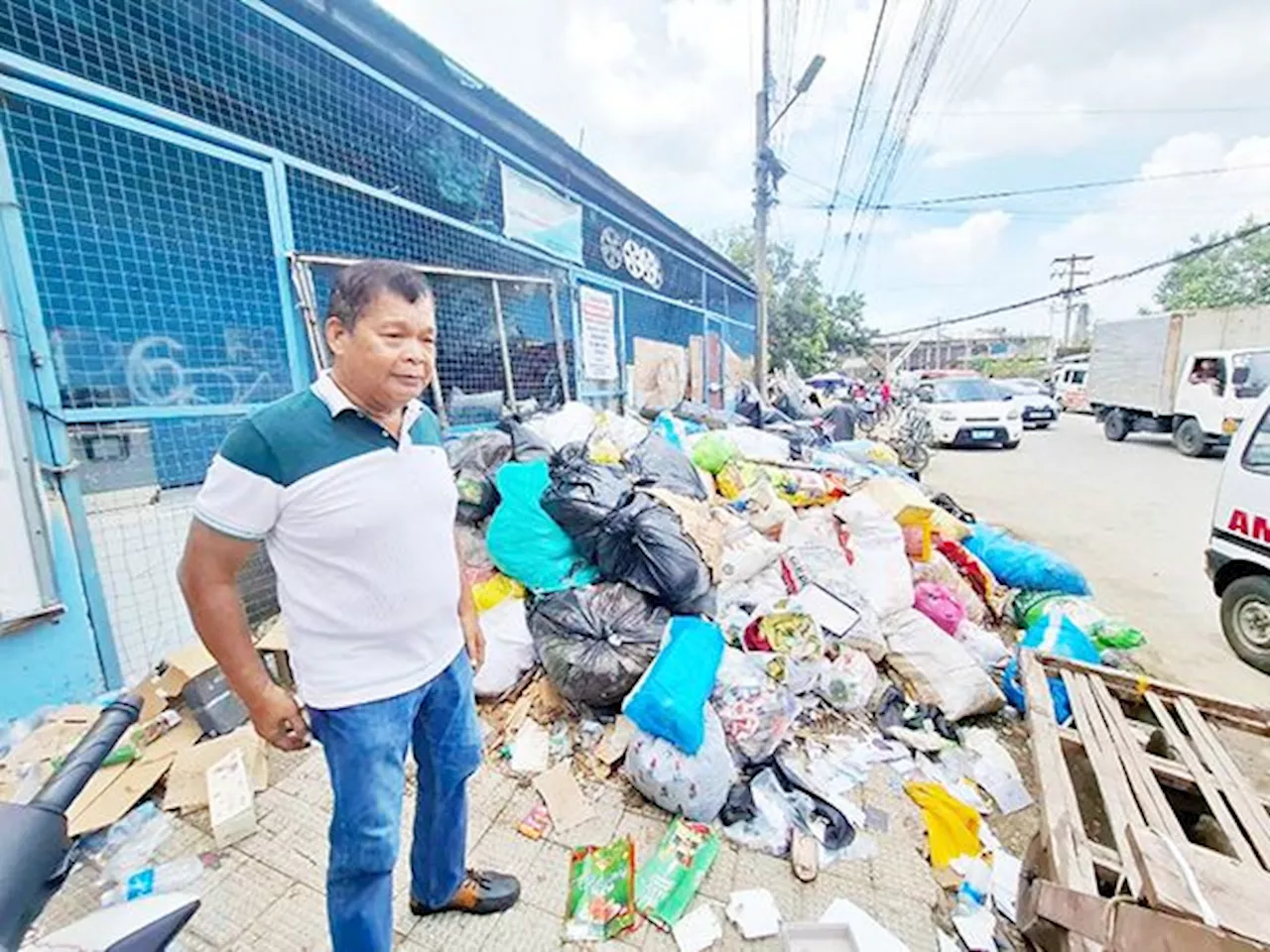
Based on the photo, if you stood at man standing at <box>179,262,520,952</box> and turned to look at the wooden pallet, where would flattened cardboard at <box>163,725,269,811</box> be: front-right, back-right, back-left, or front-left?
back-left

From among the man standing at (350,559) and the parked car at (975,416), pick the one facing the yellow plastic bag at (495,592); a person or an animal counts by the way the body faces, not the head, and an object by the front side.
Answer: the parked car

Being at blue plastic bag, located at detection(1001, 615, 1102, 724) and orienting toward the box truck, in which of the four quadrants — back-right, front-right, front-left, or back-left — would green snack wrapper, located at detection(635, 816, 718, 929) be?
back-left

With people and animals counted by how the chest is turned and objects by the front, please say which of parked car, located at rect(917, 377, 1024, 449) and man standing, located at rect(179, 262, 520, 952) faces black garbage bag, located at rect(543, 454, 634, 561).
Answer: the parked car

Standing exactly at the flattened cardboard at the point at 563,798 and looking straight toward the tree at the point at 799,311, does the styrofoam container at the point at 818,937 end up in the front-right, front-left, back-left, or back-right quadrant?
back-right

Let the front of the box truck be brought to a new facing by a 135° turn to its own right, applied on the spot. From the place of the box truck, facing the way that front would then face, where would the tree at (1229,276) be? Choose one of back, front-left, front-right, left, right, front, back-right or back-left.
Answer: right

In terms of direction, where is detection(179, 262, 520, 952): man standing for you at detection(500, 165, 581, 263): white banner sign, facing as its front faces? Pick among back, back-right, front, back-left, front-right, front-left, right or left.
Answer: front-right

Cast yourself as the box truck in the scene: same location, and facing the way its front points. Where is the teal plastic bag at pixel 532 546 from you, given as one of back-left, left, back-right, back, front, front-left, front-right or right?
front-right

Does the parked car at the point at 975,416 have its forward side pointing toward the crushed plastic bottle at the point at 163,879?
yes

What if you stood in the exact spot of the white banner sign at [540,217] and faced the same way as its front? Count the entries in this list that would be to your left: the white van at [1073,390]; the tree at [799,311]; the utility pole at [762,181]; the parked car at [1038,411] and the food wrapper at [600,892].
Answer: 4

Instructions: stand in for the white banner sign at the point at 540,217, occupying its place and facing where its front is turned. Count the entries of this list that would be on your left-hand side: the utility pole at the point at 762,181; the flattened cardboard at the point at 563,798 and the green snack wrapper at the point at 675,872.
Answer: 1

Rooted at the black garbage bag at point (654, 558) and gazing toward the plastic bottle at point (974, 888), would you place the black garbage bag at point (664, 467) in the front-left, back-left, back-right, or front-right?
back-left
